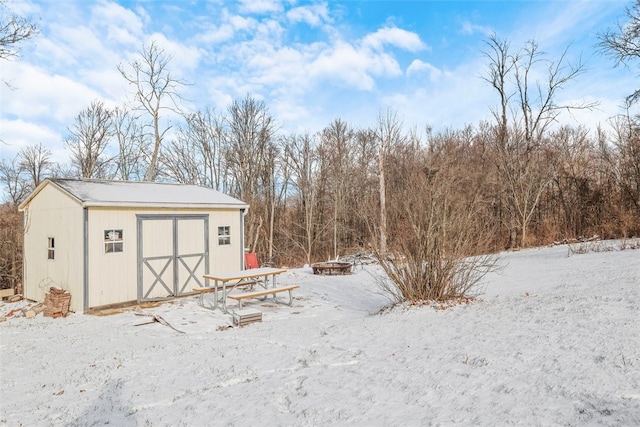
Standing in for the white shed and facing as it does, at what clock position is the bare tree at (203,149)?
The bare tree is roughly at 8 o'clock from the white shed.

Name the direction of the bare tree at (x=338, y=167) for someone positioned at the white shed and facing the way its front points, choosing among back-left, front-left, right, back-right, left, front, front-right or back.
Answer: left

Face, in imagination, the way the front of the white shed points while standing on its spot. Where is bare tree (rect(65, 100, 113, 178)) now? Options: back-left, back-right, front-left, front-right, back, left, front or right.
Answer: back-left

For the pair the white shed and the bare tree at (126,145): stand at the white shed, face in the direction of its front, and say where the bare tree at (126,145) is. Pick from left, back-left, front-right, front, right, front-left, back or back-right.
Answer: back-left

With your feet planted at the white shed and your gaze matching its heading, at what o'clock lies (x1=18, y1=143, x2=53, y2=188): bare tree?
The bare tree is roughly at 7 o'clock from the white shed.

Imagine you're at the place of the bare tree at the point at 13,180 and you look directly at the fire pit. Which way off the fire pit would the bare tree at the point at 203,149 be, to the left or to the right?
left

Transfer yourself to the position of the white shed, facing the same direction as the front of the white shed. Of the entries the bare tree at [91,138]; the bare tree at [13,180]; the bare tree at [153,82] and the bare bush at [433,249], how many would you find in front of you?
1

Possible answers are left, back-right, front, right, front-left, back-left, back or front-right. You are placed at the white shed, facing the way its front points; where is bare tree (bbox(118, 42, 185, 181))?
back-left

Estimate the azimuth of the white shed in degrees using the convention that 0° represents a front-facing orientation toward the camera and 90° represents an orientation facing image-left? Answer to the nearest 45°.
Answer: approximately 315°
